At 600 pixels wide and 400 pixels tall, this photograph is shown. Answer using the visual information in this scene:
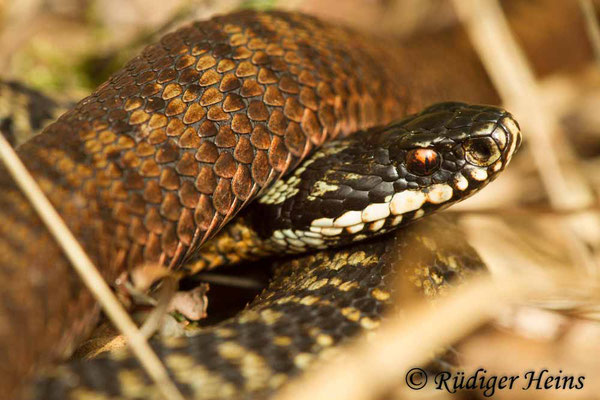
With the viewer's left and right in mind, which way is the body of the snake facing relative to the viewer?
facing to the right of the viewer
